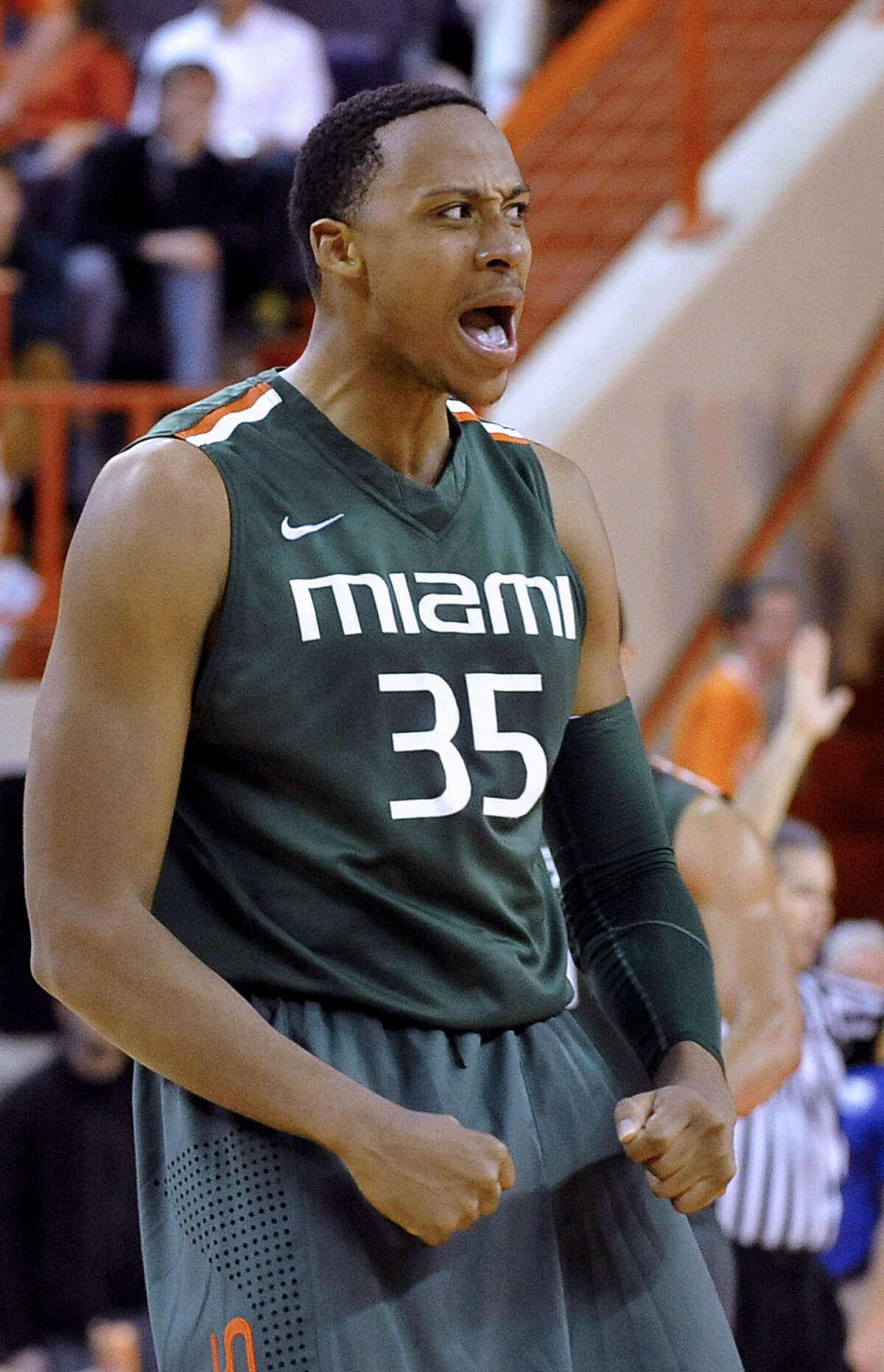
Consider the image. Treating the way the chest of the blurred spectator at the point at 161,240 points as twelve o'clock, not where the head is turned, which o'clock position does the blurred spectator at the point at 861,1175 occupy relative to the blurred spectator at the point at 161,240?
the blurred spectator at the point at 861,1175 is roughly at 11 o'clock from the blurred spectator at the point at 161,240.

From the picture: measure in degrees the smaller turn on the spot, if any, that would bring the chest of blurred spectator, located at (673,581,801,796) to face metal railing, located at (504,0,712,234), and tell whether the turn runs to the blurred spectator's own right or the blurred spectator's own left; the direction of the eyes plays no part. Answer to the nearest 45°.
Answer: approximately 135° to the blurred spectator's own left

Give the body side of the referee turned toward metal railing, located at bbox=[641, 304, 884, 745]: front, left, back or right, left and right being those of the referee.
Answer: back

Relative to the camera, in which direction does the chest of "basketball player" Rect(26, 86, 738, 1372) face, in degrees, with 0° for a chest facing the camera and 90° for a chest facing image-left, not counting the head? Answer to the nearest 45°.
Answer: approximately 315°
